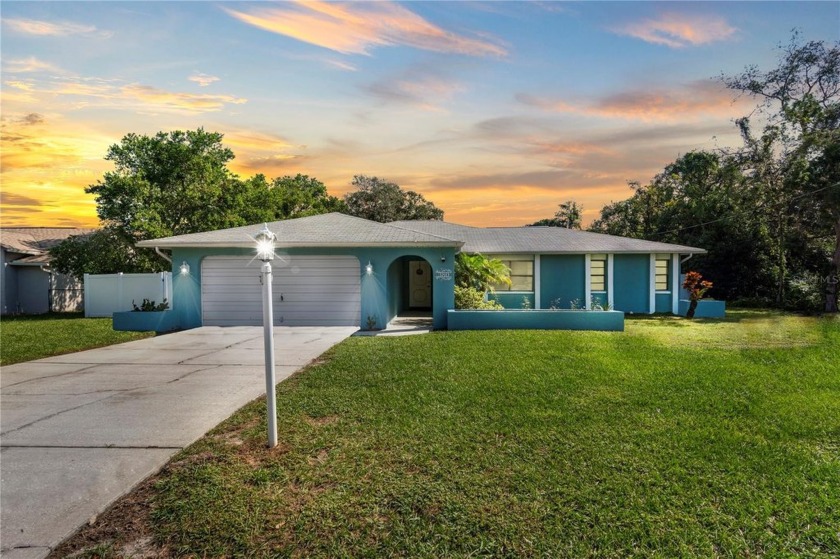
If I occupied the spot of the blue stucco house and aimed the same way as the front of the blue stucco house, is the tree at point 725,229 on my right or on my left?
on my left

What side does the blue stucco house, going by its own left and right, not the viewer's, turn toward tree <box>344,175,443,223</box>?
back

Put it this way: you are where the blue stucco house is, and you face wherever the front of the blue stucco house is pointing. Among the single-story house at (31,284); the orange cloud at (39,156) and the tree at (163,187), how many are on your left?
0

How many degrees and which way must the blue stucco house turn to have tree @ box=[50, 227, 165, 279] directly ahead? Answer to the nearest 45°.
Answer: approximately 135° to its right

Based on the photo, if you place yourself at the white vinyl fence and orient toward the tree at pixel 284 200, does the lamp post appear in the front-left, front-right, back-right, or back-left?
back-right

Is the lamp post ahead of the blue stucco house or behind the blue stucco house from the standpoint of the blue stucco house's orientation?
ahead

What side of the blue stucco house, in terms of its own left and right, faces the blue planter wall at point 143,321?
right

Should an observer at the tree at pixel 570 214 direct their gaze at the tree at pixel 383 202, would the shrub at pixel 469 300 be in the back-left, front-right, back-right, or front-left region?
front-left

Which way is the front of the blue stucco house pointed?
toward the camera

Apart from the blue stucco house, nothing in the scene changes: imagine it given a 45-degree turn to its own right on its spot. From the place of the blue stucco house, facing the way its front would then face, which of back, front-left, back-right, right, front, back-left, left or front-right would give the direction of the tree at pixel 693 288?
back-left

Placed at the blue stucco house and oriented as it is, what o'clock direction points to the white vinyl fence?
The white vinyl fence is roughly at 4 o'clock from the blue stucco house.
